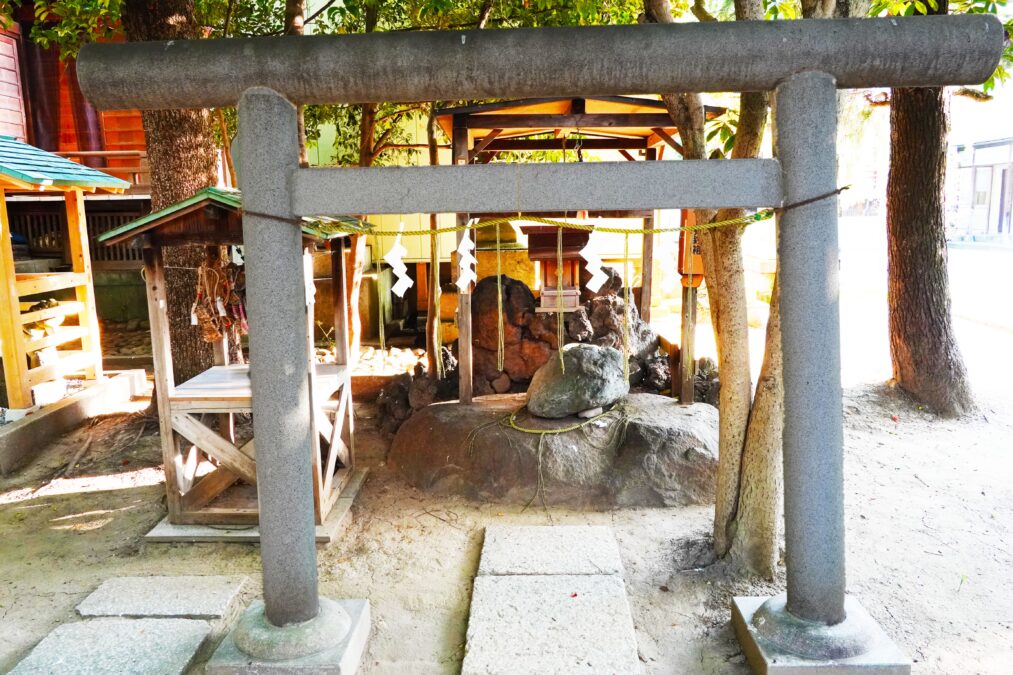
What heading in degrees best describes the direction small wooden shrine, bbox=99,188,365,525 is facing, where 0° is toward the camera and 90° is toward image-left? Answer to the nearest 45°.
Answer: approximately 0°

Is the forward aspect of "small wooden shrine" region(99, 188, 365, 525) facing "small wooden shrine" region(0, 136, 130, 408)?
no

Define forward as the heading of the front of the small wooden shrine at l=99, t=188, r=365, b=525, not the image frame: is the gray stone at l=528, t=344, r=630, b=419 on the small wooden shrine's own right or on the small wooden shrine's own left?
on the small wooden shrine's own left

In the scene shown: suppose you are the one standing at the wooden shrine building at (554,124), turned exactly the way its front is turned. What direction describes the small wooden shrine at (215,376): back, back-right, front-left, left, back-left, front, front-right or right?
front-right

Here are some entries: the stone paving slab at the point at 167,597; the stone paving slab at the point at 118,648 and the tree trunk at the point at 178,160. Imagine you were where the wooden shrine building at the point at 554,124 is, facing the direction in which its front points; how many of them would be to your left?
0

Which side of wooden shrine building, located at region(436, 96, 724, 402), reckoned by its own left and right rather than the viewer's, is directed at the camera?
front

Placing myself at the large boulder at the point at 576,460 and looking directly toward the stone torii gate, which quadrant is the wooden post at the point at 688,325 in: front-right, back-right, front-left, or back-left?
back-left

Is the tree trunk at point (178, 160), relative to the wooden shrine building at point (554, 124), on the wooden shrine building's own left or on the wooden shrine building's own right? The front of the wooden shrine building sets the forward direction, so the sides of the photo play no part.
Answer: on the wooden shrine building's own right

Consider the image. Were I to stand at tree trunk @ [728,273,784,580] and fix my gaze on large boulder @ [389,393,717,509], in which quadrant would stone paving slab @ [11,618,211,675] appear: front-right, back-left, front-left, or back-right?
front-left

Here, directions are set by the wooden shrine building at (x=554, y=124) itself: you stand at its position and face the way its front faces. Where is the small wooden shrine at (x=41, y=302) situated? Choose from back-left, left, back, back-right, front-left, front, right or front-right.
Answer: right

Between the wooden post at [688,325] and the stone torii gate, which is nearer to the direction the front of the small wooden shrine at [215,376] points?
the stone torii gate

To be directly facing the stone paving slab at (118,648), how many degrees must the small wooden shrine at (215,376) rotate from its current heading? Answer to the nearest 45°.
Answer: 0° — it already faces it

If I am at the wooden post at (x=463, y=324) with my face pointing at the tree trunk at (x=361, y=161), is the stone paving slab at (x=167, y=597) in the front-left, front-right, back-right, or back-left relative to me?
back-left

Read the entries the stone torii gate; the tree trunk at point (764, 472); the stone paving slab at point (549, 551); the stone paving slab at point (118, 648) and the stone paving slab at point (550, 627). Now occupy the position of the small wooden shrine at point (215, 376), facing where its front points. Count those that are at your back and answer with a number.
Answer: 0

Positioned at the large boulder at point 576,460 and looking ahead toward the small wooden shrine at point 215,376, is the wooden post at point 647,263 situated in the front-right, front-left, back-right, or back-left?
back-right

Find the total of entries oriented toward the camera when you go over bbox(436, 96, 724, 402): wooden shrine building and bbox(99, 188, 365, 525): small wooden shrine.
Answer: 2

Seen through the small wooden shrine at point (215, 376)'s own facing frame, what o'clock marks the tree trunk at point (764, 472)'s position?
The tree trunk is roughly at 10 o'clock from the small wooden shrine.

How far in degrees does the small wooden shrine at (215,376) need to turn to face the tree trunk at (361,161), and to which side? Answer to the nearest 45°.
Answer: approximately 135° to its left

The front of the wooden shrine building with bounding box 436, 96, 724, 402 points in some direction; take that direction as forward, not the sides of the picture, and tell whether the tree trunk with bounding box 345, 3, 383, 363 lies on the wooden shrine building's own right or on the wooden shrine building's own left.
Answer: on the wooden shrine building's own right
